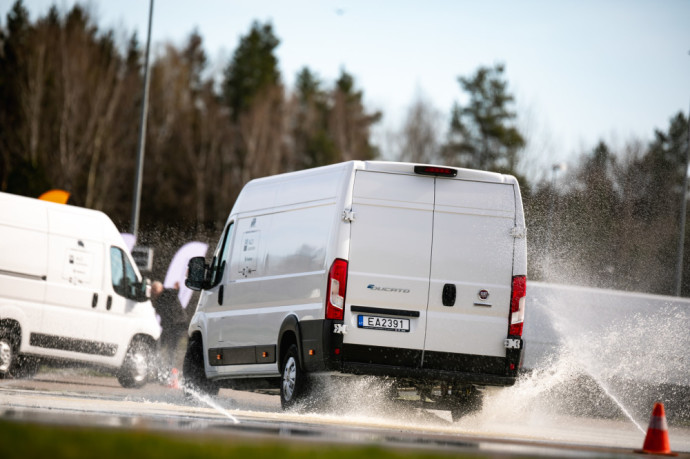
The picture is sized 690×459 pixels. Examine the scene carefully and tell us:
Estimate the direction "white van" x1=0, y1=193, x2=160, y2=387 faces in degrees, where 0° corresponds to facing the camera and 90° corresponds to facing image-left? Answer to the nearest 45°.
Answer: approximately 225°

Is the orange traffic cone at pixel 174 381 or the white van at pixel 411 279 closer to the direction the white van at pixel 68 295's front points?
the orange traffic cone

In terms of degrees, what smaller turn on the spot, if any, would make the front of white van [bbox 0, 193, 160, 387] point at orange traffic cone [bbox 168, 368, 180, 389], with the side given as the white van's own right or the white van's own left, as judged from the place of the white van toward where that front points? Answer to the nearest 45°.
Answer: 0° — it already faces it

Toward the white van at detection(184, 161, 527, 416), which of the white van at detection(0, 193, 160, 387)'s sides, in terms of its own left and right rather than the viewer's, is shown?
right

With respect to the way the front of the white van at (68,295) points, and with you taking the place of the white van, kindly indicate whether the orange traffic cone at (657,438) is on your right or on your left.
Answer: on your right
